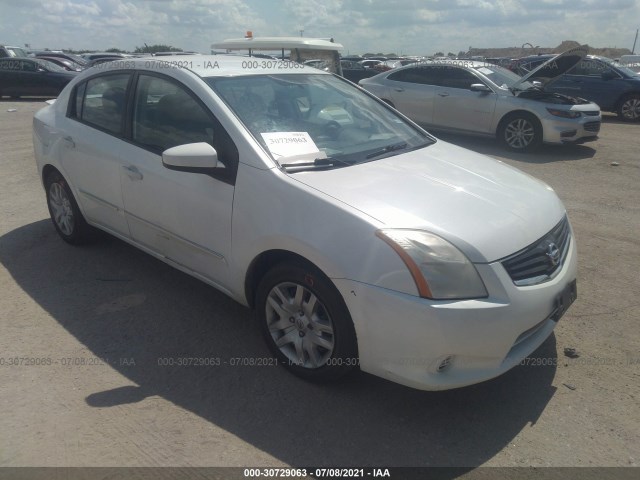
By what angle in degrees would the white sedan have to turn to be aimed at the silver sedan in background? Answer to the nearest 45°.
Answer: approximately 90° to its left

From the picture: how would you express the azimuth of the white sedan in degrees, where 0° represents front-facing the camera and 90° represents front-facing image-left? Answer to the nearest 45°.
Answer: approximately 315°
